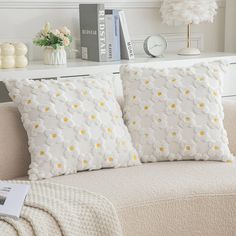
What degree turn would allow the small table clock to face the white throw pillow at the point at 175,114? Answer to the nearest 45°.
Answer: approximately 45° to its right

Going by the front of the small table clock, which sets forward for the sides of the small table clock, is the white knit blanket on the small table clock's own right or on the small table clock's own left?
on the small table clock's own right

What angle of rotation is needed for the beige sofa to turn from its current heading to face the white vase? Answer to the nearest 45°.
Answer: approximately 135° to its right

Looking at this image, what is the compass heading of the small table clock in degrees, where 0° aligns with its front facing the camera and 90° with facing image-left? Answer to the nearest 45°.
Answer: approximately 315°

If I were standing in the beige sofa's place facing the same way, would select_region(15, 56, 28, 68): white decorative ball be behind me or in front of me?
behind

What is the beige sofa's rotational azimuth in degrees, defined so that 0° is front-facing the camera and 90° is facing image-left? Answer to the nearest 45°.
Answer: approximately 0°

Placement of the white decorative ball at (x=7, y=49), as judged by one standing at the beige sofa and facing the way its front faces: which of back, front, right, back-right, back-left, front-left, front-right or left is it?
back-right
